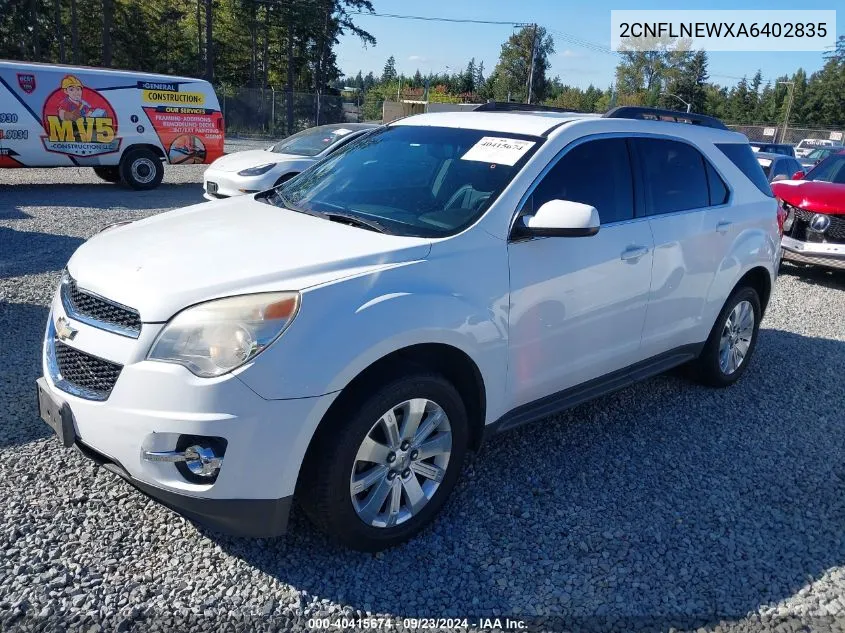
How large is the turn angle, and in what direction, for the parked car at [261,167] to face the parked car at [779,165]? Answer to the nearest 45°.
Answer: approximately 135° to its left

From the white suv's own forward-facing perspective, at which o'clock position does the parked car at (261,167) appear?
The parked car is roughly at 4 o'clock from the white suv.

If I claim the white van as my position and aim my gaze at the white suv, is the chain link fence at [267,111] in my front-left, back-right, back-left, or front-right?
back-left

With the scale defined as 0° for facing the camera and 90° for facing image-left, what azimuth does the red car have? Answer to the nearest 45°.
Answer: approximately 45°

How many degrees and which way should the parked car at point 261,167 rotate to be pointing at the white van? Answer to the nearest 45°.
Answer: approximately 90° to its right

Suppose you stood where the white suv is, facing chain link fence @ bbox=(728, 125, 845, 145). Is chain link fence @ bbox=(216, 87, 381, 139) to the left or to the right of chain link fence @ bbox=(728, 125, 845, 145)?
left

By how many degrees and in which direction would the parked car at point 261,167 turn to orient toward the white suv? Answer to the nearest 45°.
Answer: approximately 45° to its left

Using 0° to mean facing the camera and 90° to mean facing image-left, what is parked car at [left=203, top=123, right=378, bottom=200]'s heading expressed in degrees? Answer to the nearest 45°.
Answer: approximately 45°

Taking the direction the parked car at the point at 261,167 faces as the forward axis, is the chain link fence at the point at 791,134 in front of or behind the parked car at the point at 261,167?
behind

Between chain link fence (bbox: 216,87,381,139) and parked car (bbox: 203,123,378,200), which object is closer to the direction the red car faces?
the parked car

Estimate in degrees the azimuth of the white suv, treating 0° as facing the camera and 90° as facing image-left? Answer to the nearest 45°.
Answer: approximately 45°

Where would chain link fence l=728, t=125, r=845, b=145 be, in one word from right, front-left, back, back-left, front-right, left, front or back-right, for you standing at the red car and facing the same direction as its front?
back-right

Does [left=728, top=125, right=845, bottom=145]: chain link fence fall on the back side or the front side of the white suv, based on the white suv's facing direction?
on the back side
